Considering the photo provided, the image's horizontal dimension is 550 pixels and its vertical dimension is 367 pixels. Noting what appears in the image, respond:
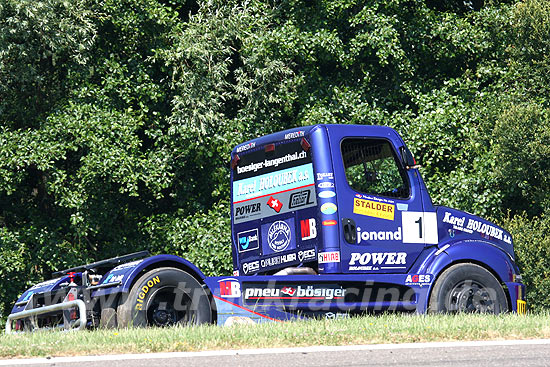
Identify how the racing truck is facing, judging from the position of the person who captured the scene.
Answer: facing away from the viewer and to the right of the viewer
